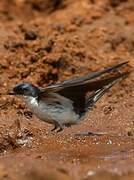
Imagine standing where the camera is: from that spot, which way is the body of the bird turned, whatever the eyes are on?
to the viewer's left
